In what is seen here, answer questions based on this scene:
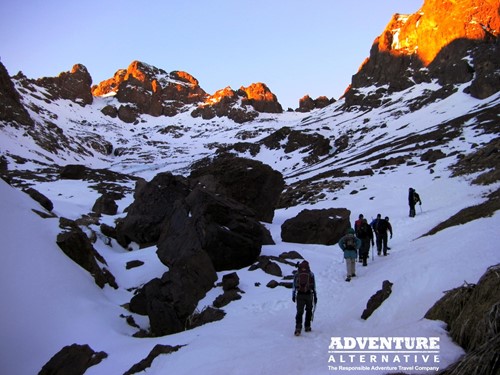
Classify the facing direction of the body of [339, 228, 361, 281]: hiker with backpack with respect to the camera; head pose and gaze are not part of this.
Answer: away from the camera

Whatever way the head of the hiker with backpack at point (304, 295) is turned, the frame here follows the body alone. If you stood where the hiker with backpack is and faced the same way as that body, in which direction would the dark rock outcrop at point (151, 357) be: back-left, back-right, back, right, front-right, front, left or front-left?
left

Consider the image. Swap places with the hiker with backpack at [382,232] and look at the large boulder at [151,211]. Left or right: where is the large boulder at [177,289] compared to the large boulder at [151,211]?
left

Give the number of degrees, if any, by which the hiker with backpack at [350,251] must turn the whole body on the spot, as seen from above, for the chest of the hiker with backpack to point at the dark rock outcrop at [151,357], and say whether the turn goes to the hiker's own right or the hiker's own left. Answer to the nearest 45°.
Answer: approximately 135° to the hiker's own left

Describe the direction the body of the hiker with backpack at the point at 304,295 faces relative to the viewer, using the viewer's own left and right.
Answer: facing away from the viewer

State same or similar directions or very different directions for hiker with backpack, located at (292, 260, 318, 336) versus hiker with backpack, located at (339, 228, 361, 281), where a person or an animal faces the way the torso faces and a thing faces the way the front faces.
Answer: same or similar directions

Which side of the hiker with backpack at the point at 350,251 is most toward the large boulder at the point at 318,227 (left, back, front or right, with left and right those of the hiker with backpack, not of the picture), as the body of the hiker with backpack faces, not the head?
front

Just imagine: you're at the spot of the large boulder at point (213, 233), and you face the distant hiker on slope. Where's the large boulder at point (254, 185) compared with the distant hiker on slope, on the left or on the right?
left

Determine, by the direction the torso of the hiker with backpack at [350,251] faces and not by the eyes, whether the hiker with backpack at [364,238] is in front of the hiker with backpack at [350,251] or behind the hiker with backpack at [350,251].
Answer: in front

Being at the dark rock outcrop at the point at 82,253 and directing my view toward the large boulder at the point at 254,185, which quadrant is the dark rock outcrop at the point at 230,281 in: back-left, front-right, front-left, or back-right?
front-right

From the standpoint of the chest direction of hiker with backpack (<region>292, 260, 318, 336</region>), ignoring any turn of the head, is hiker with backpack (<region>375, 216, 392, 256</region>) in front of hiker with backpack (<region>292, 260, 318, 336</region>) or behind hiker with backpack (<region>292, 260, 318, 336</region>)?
in front

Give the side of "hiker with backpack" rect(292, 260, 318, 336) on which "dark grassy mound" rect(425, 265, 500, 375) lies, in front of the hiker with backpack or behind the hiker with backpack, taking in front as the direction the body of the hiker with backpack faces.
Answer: behind

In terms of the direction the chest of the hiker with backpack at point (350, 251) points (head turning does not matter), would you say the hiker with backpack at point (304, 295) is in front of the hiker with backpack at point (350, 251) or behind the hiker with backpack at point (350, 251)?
behind

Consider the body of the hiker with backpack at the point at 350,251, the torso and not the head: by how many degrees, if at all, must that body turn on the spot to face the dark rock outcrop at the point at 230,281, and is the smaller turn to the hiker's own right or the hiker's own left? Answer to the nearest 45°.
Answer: approximately 90° to the hiker's own left

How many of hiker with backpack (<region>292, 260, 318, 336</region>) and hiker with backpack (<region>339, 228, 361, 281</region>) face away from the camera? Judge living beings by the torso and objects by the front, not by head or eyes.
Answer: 2

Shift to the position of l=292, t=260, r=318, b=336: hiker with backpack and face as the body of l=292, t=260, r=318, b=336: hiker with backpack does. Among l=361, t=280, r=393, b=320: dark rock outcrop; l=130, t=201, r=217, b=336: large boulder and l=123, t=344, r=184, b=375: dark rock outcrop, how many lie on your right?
1

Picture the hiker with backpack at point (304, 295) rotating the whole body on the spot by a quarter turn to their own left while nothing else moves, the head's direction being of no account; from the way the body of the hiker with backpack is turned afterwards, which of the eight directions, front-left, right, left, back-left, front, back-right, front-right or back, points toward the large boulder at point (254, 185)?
right

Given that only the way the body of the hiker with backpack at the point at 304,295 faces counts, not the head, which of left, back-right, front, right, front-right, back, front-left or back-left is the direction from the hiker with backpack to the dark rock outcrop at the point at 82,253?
front-left
